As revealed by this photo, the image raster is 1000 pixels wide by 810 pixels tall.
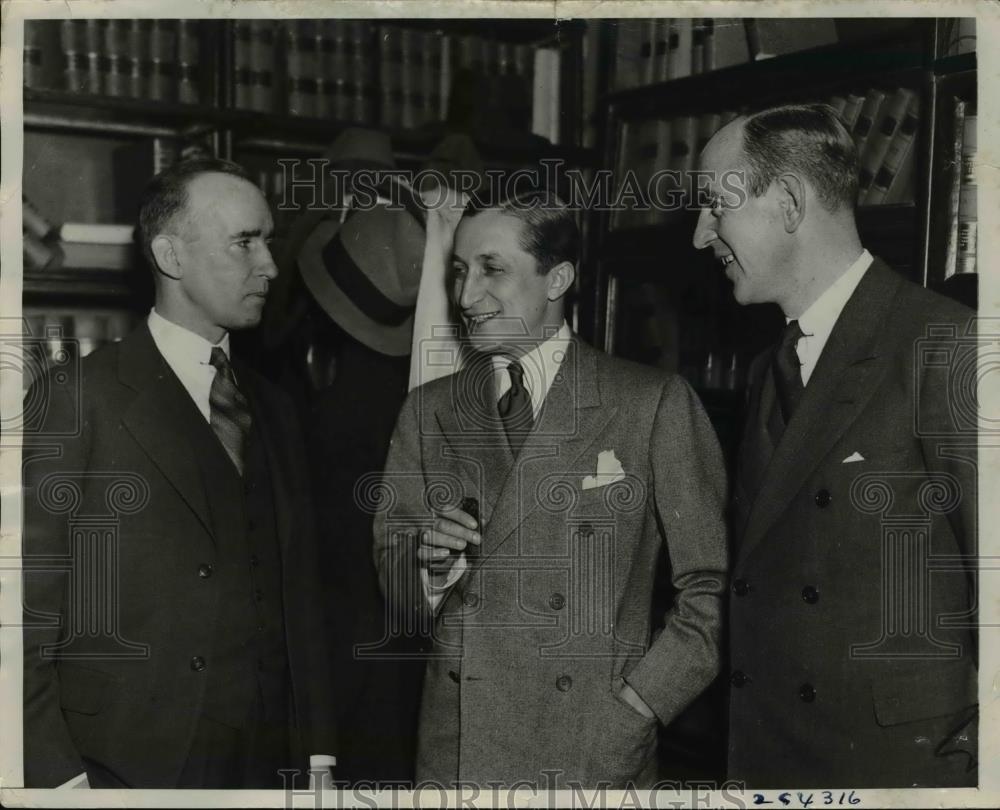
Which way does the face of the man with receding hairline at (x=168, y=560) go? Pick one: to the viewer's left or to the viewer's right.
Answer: to the viewer's right

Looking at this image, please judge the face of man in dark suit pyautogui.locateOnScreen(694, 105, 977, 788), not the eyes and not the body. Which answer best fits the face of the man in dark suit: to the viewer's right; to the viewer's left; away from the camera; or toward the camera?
to the viewer's left

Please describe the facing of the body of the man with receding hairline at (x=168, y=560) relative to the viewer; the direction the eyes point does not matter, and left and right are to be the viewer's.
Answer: facing the viewer and to the right of the viewer

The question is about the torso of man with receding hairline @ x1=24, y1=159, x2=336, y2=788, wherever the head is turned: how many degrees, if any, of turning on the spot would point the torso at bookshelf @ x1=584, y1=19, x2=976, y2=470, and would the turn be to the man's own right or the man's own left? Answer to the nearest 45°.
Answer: approximately 45° to the man's own left

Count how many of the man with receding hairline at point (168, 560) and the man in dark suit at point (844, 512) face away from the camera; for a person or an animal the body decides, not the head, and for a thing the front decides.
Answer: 0

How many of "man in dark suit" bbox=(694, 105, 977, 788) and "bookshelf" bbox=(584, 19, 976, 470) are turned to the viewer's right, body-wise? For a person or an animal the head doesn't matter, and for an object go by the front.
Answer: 0

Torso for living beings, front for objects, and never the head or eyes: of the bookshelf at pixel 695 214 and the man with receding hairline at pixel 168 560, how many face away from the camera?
0

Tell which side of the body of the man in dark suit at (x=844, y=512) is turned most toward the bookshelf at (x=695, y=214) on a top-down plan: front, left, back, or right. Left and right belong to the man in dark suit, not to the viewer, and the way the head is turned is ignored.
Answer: right

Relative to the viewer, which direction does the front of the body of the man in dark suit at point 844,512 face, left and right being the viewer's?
facing the viewer and to the left of the viewer

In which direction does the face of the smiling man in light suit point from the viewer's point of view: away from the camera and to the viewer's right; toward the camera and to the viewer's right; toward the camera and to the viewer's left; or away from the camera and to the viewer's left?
toward the camera and to the viewer's left

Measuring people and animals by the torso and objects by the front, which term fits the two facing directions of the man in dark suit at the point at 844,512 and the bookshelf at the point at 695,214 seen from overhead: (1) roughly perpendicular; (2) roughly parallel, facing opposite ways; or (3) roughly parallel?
roughly parallel

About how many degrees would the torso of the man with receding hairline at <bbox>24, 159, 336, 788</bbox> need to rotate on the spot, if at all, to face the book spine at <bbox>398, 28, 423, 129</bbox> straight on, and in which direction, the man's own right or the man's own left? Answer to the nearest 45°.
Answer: approximately 90° to the man's own left

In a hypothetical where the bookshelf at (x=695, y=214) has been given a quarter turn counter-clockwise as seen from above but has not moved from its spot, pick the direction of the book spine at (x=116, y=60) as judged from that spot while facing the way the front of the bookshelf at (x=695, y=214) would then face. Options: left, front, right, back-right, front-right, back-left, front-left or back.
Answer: back-right
